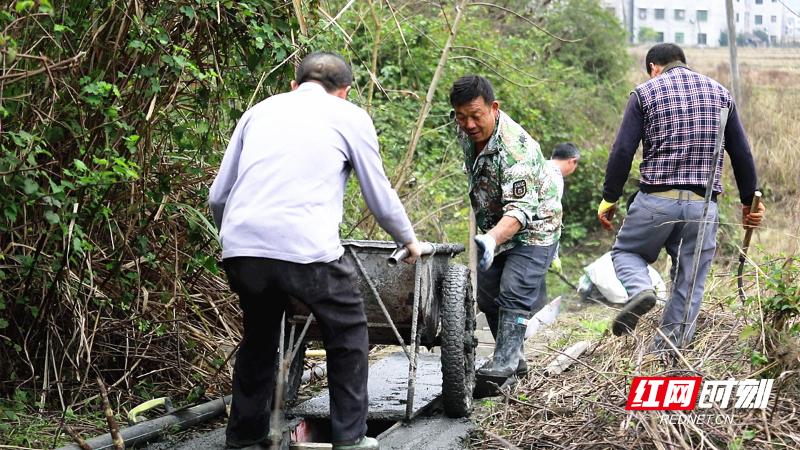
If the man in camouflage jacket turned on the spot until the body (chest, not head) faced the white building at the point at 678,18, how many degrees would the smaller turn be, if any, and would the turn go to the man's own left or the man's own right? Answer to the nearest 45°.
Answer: approximately 135° to the man's own right

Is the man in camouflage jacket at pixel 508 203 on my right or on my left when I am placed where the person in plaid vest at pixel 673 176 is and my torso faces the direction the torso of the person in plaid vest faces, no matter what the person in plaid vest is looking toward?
on my left

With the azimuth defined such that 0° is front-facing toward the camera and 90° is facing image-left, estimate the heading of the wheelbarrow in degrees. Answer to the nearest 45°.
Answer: approximately 180°

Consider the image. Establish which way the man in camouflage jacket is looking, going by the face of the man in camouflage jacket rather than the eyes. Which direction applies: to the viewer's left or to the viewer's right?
to the viewer's left

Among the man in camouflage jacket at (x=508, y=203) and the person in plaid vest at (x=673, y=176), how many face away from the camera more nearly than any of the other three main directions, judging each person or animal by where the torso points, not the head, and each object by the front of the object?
1

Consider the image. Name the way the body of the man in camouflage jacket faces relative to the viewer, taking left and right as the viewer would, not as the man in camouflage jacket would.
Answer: facing the viewer and to the left of the viewer

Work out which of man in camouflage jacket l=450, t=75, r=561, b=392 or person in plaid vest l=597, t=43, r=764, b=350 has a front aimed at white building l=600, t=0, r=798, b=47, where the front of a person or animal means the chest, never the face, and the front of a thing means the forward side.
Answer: the person in plaid vest

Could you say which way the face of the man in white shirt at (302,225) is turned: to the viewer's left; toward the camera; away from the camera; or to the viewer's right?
away from the camera

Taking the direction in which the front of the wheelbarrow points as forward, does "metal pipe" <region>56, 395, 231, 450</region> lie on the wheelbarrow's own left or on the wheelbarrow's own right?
on the wheelbarrow's own left

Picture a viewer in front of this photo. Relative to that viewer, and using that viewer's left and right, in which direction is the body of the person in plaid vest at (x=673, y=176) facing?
facing away from the viewer

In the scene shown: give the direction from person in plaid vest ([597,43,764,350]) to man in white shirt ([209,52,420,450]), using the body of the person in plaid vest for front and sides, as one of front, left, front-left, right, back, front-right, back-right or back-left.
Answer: back-left
